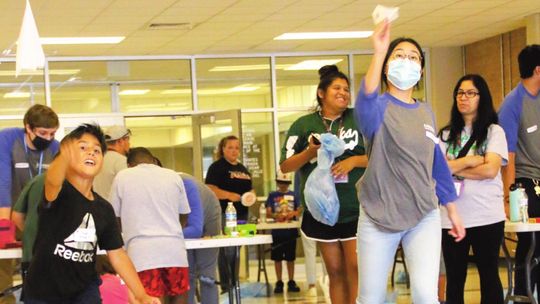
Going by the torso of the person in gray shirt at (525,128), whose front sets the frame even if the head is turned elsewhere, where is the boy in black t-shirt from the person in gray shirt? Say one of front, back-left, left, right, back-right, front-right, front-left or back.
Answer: right

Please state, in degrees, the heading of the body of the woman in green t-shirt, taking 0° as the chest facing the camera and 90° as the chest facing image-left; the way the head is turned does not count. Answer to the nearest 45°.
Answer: approximately 315°

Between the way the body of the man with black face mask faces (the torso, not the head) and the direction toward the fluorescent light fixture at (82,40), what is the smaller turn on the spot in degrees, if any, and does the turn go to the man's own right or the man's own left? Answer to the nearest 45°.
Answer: approximately 135° to the man's own left

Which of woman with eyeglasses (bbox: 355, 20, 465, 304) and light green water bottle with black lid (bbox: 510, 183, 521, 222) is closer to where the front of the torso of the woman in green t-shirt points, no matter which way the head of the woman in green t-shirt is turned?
the woman with eyeglasses

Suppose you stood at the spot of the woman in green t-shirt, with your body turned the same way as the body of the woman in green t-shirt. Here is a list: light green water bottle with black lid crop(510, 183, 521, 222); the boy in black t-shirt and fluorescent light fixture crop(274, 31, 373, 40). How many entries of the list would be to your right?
1

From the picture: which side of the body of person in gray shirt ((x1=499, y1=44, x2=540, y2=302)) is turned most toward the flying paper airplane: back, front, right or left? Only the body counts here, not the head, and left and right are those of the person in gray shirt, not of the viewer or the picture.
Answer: right

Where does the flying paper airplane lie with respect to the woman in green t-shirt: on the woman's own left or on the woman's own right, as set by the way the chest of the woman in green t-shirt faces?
on the woman's own right

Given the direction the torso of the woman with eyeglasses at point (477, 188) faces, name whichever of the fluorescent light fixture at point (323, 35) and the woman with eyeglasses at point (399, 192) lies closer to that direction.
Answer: the woman with eyeglasses

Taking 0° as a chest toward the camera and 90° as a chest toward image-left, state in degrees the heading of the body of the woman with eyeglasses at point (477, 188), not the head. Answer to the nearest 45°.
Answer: approximately 45°
